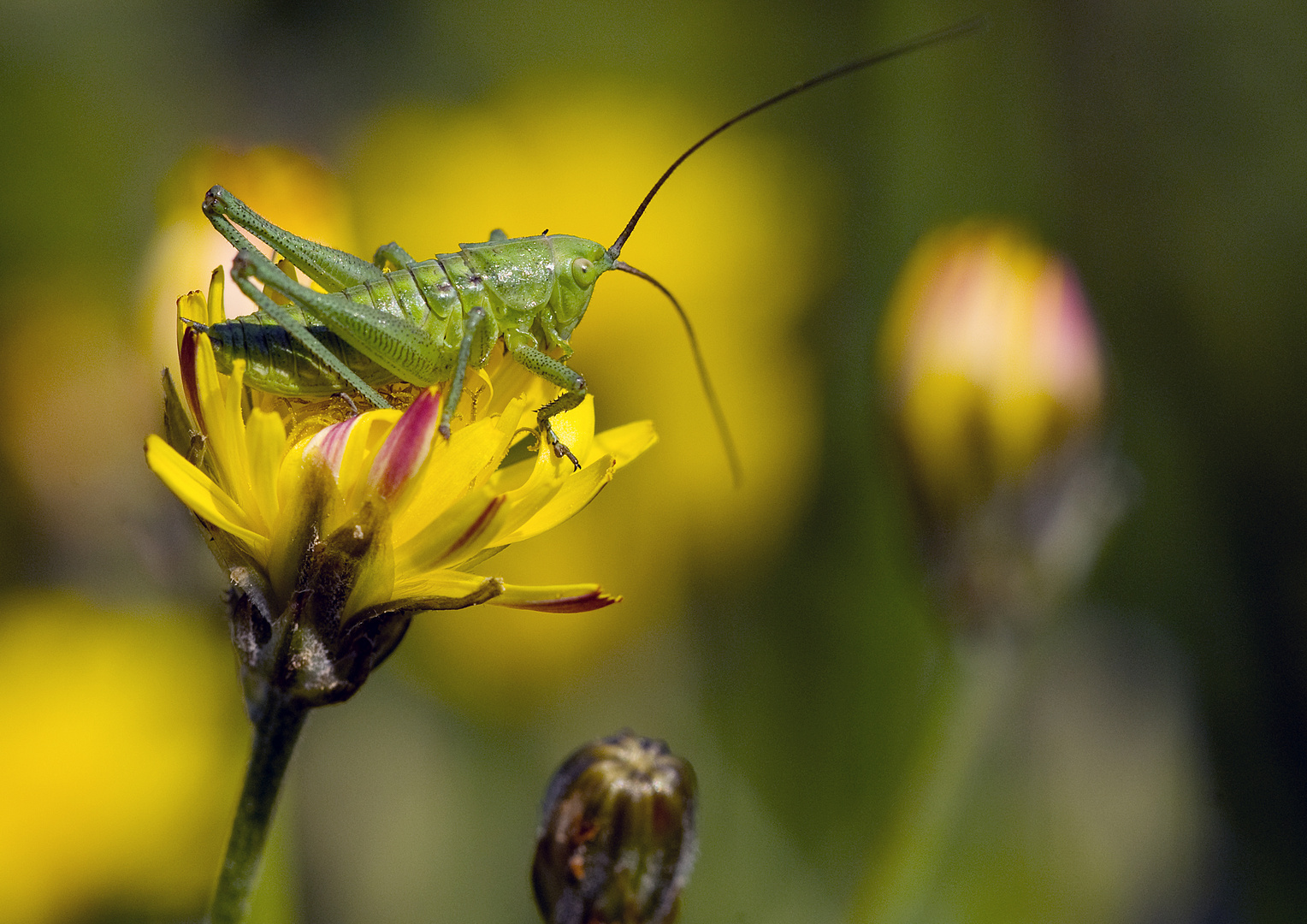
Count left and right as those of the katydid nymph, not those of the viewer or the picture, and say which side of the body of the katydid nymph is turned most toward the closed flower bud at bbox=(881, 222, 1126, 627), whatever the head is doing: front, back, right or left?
front

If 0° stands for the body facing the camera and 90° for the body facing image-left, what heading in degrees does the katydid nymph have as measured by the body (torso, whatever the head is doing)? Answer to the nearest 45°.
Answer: approximately 270°

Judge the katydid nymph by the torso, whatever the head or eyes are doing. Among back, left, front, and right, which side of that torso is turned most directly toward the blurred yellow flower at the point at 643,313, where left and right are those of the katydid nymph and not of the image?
left

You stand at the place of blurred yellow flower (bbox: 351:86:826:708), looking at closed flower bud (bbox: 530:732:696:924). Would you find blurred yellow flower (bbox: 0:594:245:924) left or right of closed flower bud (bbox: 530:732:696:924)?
right
